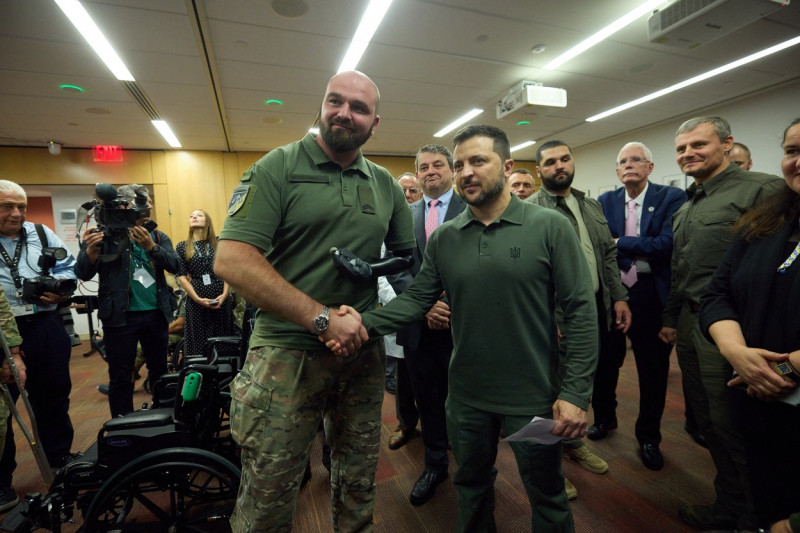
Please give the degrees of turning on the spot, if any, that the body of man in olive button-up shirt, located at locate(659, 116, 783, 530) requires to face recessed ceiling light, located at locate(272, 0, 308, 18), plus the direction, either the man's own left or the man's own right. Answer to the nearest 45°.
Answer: approximately 45° to the man's own right

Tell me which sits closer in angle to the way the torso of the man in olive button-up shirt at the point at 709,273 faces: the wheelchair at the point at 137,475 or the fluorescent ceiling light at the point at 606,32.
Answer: the wheelchair

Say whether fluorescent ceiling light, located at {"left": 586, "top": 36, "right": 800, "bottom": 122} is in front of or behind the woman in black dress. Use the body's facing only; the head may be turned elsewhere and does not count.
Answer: in front

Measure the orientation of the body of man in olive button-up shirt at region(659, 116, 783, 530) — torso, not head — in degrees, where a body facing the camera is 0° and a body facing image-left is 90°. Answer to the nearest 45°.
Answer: approximately 45°

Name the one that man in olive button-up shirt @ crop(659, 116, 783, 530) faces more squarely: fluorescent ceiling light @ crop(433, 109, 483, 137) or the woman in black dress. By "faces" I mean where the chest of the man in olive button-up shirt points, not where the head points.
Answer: the woman in black dress

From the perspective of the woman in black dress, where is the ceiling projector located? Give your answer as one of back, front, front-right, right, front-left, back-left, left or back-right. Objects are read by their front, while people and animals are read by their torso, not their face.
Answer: front-left
